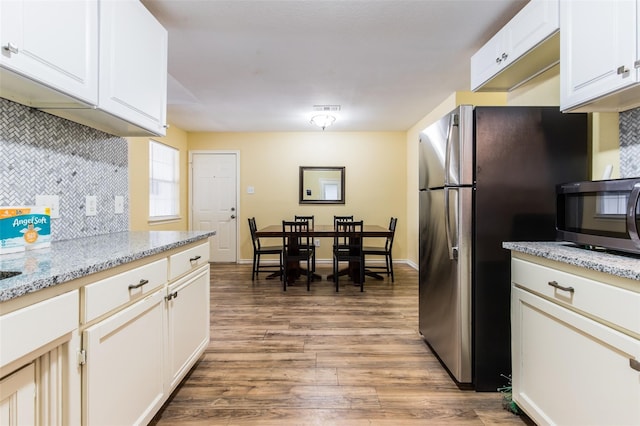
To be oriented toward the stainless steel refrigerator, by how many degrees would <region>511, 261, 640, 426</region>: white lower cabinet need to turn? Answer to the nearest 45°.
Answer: approximately 90° to its right

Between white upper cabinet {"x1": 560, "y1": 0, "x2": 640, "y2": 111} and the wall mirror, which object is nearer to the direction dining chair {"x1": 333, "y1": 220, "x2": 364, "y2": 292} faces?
the wall mirror

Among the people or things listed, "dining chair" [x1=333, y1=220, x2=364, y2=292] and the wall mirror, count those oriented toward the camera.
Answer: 1

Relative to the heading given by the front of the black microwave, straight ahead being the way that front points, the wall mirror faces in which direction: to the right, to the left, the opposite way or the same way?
to the left

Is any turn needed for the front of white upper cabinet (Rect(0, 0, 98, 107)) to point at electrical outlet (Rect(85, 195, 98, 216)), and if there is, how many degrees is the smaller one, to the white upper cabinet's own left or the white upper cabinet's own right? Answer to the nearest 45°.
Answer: approximately 135° to the white upper cabinet's own left

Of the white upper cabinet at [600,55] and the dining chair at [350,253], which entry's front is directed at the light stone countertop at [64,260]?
the white upper cabinet

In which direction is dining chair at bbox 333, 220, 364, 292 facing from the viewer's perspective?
away from the camera
